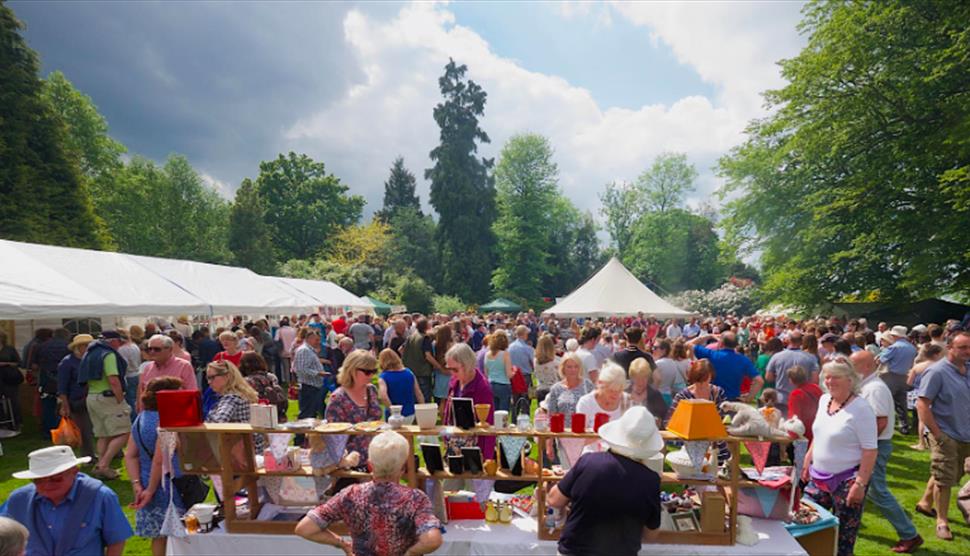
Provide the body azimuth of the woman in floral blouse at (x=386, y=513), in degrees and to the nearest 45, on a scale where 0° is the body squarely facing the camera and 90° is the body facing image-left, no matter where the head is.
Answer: approximately 180°

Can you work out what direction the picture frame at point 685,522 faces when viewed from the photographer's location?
facing the viewer

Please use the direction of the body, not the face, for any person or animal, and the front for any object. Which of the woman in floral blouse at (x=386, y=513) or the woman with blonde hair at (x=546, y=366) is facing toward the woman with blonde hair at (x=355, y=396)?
the woman in floral blouse

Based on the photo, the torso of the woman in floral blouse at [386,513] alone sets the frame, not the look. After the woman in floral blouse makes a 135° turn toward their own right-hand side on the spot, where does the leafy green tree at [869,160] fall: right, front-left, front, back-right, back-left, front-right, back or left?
left

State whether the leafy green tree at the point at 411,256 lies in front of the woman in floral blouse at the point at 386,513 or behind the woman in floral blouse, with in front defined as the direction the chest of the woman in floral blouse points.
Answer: in front

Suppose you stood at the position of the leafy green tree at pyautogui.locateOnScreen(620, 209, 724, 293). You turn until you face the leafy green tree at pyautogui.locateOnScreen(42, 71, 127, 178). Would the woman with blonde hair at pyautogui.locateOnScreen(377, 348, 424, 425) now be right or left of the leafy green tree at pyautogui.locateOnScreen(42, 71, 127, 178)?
left

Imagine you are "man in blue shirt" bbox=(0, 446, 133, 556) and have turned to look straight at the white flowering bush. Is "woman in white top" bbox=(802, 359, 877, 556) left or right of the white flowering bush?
right

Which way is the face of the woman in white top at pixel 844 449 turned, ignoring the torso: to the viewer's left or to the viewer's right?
to the viewer's left

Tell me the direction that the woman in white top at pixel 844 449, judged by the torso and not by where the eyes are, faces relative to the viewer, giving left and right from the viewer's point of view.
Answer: facing the viewer and to the left of the viewer
